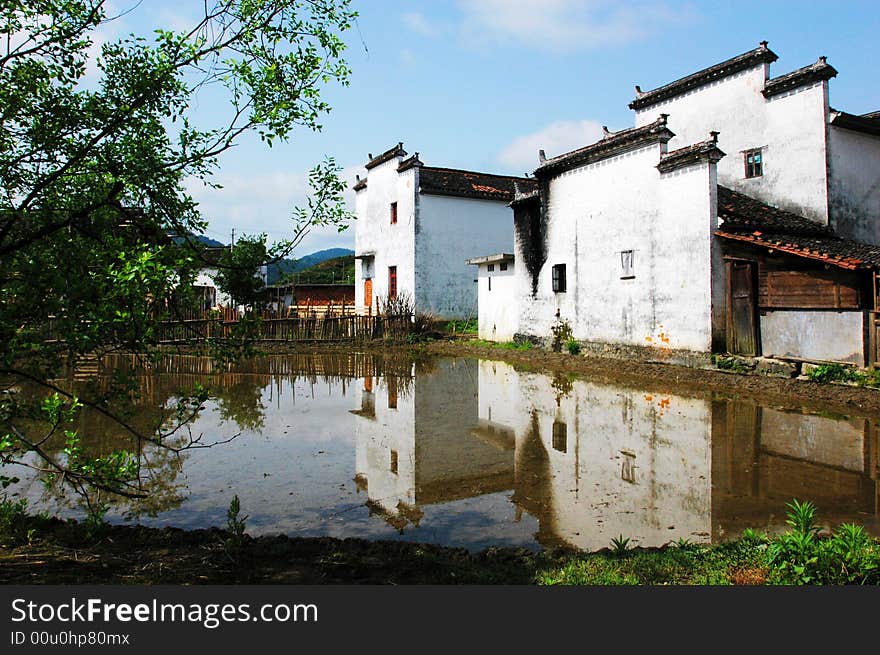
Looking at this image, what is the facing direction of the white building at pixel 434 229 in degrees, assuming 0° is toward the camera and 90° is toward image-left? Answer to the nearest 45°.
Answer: approximately 45°

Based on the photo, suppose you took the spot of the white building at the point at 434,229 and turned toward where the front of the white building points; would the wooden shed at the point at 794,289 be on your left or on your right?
on your left

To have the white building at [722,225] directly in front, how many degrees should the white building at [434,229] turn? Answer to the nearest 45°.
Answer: approximately 90° to its left

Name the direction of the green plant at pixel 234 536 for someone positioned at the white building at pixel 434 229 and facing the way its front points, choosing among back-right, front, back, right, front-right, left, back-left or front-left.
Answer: front-left

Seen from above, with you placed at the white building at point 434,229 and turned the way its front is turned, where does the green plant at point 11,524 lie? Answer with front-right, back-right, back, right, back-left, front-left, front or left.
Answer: front-left

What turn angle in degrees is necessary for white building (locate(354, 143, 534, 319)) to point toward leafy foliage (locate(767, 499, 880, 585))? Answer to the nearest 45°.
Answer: approximately 45° to its left

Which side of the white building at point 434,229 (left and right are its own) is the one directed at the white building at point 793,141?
left
